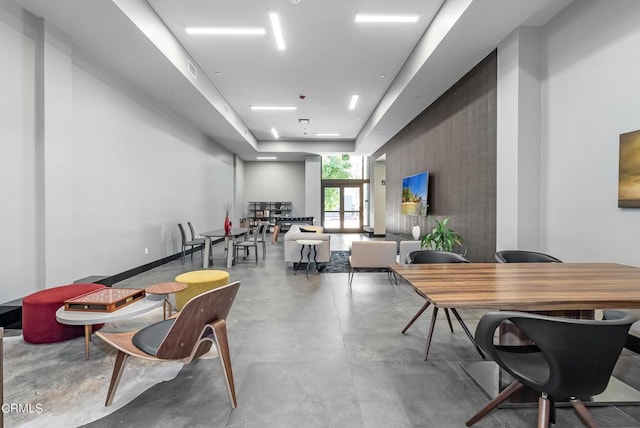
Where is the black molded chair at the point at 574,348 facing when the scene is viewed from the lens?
facing away from the viewer and to the left of the viewer

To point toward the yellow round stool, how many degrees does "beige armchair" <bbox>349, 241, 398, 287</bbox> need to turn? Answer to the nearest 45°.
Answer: approximately 135° to its left

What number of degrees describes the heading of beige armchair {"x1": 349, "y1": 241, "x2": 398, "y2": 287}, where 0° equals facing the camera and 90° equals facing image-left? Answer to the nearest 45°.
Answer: approximately 180°

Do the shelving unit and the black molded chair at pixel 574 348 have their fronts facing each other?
yes

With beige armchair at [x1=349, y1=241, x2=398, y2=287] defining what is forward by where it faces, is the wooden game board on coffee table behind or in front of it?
behind

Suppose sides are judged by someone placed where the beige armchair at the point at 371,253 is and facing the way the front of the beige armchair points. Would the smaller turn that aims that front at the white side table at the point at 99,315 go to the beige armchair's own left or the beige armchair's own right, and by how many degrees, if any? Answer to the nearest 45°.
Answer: approximately 135° to the beige armchair's own left
